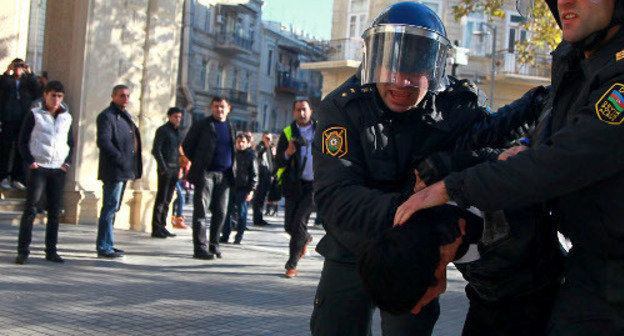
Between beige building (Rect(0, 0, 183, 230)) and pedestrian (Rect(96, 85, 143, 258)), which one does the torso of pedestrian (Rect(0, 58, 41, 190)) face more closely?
the pedestrian

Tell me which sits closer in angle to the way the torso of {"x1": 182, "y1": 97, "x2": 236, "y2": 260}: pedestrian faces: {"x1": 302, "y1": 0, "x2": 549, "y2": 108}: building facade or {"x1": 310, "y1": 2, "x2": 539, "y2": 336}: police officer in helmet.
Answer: the police officer in helmet

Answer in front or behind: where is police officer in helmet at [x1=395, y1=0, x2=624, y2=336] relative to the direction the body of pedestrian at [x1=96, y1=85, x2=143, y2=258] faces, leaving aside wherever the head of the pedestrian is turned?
in front

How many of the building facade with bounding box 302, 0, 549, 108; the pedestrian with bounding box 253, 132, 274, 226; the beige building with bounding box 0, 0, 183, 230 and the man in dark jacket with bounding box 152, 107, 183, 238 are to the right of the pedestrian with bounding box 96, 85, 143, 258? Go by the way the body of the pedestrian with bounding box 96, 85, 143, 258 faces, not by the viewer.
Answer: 0

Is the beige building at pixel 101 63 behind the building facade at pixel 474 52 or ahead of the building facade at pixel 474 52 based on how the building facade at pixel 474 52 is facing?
ahead

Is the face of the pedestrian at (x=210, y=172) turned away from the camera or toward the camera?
toward the camera

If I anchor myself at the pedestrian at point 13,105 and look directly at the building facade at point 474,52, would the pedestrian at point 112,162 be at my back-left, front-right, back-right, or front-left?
back-right

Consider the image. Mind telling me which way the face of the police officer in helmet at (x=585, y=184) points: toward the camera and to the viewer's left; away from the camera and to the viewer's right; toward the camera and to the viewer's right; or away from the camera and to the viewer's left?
toward the camera and to the viewer's left

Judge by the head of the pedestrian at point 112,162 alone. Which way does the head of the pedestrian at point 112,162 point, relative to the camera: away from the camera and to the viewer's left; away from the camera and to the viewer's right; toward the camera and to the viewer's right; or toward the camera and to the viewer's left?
toward the camera and to the viewer's right

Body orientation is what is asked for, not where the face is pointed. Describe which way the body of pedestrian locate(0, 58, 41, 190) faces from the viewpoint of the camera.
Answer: toward the camera

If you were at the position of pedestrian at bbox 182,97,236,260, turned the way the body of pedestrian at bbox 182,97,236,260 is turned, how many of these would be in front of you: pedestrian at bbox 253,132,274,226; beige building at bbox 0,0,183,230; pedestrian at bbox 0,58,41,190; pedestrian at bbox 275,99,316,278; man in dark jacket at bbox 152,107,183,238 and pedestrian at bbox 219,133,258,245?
1

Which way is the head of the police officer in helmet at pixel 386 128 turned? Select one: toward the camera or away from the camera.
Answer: toward the camera

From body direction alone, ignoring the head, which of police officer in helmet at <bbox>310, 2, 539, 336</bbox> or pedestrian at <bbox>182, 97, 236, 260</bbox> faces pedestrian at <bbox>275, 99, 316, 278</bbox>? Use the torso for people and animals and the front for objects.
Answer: pedestrian at <bbox>182, 97, 236, 260</bbox>

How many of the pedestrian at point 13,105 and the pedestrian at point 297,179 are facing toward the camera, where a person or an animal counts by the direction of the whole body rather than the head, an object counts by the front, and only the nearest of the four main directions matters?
2
